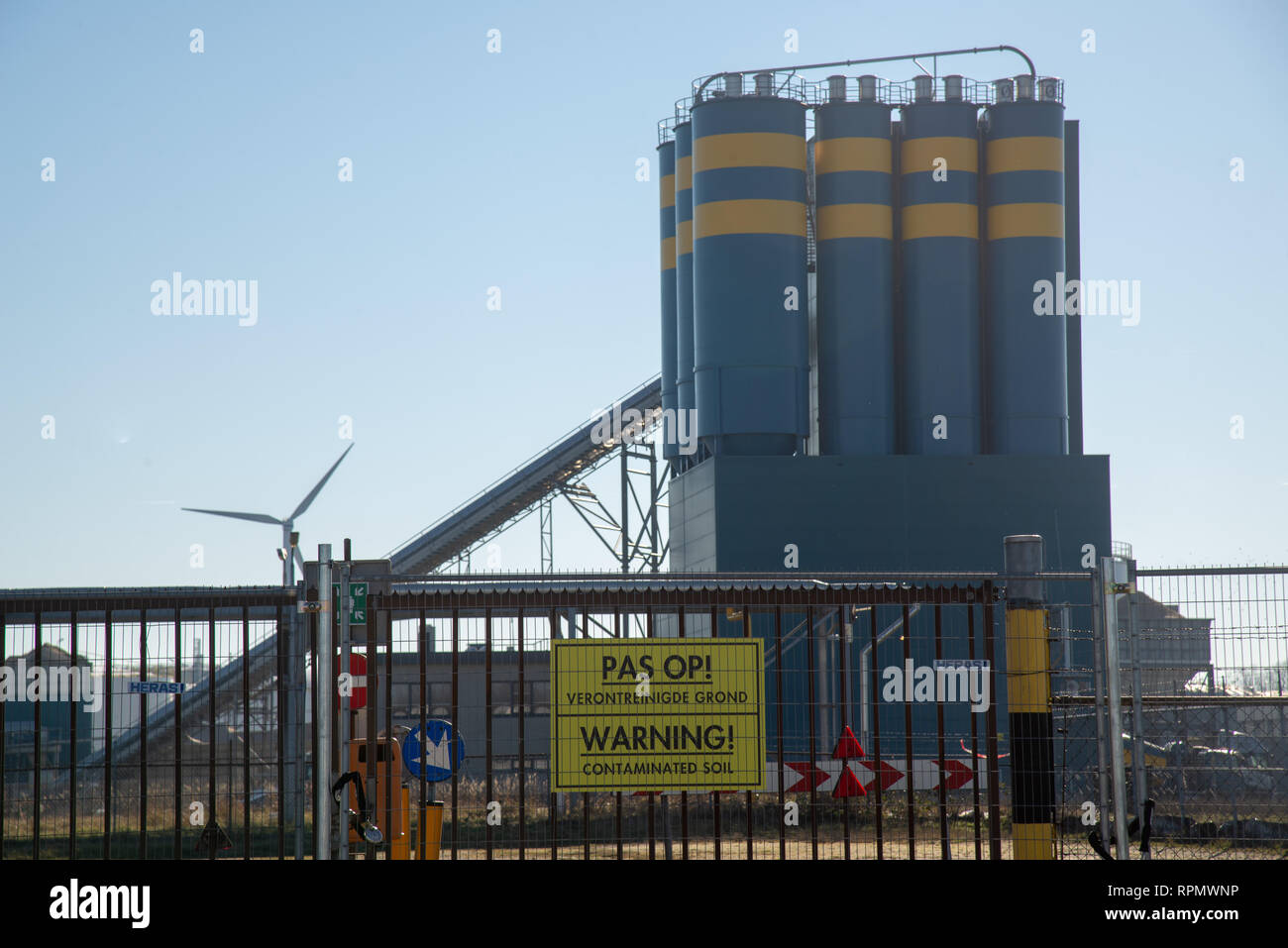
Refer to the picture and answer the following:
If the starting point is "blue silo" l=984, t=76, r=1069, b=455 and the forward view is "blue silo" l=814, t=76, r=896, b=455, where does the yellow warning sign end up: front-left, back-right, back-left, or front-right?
front-left

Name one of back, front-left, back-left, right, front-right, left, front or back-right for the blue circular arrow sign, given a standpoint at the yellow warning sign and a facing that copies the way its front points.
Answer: back-right

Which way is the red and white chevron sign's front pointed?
toward the camera

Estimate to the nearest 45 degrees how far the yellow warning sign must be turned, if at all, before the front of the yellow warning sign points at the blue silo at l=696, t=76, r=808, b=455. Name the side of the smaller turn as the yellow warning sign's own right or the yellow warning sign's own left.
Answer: approximately 180°

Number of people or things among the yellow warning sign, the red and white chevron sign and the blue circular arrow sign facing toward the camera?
3

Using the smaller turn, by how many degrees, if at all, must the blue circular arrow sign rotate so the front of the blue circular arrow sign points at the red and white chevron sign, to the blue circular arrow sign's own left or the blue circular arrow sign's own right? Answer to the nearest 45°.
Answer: approximately 135° to the blue circular arrow sign's own left

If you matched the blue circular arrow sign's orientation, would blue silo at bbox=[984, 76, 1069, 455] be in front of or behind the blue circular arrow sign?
behind

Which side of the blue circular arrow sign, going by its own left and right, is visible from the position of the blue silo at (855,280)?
back

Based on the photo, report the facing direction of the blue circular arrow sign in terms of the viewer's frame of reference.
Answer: facing the viewer

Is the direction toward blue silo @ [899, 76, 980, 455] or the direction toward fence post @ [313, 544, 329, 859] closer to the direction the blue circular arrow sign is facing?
the fence post

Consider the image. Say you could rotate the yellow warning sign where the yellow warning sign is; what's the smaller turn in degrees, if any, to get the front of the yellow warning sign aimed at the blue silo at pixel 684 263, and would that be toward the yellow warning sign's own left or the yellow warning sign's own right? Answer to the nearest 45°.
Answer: approximately 180°

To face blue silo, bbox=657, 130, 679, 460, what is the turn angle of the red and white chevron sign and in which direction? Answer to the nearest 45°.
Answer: approximately 180°

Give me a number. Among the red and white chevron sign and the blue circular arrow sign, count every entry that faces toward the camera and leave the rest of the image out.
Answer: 2

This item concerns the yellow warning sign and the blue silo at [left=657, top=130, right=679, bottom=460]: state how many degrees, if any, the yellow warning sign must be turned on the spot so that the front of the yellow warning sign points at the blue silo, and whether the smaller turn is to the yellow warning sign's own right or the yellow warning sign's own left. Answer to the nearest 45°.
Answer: approximately 180°
